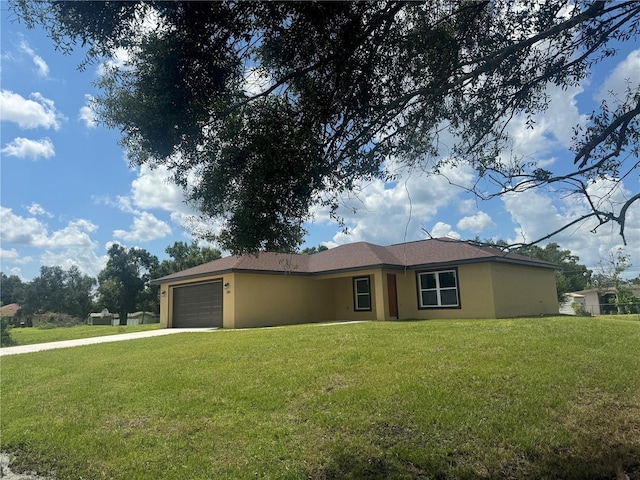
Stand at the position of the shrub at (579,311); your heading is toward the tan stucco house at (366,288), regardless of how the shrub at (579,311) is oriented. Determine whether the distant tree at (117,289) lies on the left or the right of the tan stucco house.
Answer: right

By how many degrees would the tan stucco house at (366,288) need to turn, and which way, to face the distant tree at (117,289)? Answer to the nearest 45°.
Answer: approximately 90° to its right

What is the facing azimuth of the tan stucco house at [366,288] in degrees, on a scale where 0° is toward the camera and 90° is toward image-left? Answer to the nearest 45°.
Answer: approximately 45°

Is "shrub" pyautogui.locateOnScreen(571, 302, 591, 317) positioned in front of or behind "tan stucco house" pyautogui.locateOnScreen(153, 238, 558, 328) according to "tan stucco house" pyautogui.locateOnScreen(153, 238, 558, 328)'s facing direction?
behind

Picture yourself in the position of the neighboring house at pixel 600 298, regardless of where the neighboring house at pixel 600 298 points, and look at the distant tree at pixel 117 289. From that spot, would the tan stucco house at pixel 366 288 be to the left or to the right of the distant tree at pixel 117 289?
left

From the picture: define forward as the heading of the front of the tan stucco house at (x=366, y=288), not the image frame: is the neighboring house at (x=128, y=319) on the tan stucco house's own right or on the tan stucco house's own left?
on the tan stucco house's own right

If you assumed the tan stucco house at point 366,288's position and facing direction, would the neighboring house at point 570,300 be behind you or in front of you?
behind
